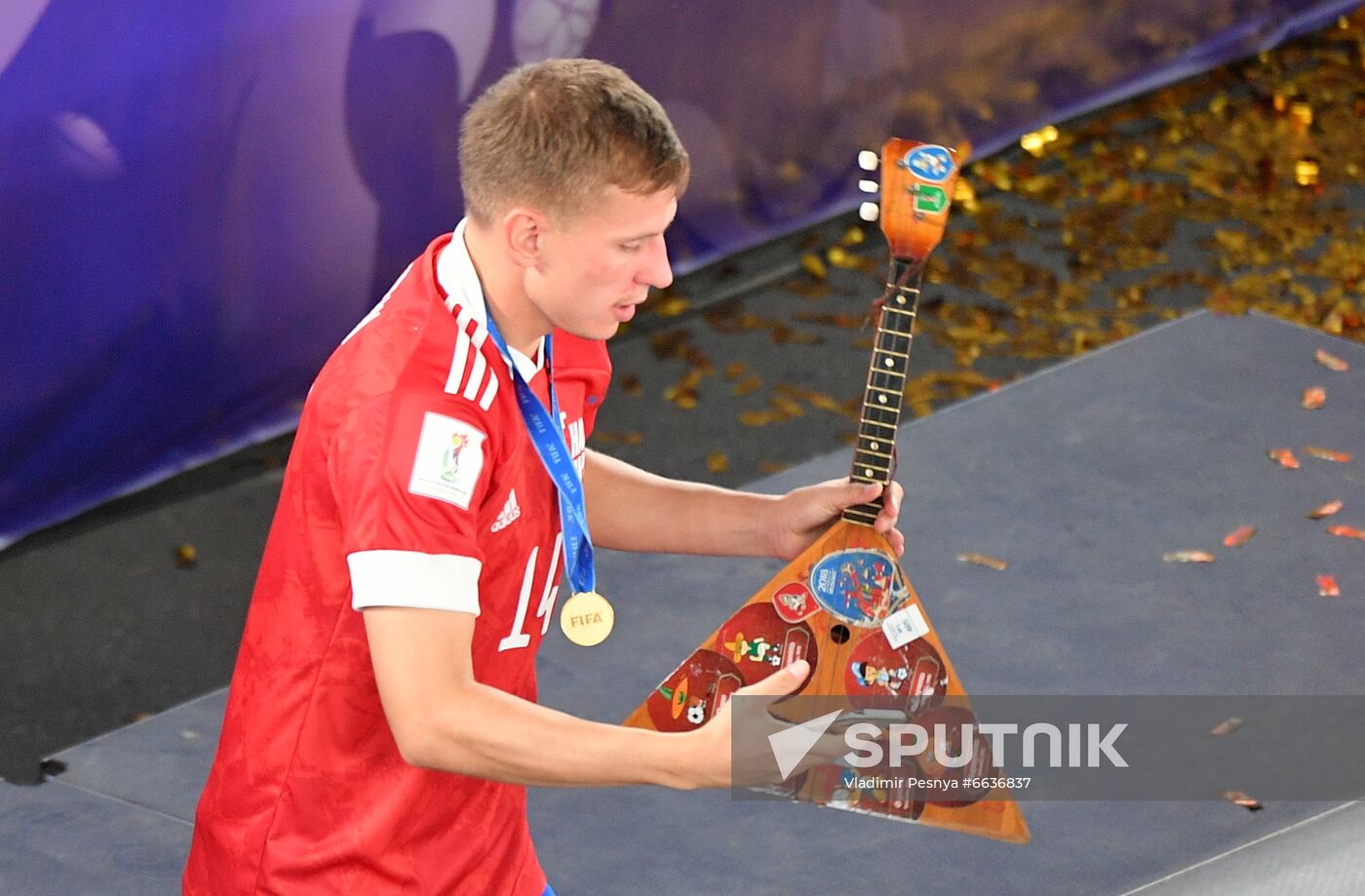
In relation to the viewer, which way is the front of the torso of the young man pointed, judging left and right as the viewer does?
facing to the right of the viewer

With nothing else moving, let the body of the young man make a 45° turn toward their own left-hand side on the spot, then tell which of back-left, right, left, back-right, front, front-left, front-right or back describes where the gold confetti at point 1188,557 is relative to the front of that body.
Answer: front

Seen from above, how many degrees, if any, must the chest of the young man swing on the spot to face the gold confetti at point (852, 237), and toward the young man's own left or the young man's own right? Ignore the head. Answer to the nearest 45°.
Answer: approximately 90° to the young man's own left

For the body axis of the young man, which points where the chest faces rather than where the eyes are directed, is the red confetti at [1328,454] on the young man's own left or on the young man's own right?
on the young man's own left

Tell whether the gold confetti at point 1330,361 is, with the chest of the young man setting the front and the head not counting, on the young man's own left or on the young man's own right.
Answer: on the young man's own left

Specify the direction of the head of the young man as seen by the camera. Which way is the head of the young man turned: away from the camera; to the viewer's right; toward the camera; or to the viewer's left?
to the viewer's right

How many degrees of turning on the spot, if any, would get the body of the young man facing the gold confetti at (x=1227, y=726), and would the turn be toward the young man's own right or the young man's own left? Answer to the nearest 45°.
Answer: approximately 45° to the young man's own left

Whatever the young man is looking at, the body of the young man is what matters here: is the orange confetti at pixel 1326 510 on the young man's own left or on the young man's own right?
on the young man's own left

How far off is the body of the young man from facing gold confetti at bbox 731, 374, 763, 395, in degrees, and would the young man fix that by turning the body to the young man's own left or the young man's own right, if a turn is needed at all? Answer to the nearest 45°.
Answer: approximately 90° to the young man's own left
